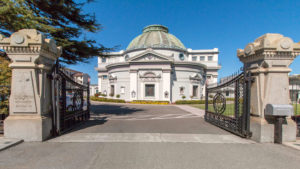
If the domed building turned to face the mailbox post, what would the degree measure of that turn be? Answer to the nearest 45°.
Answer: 0° — it already faces it

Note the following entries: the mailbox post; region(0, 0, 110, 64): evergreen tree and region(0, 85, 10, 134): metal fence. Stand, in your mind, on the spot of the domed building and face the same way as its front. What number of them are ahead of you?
3

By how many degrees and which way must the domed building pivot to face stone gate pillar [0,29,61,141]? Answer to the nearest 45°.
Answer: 0° — it already faces it

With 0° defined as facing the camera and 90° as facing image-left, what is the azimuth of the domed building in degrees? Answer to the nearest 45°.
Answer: approximately 0°

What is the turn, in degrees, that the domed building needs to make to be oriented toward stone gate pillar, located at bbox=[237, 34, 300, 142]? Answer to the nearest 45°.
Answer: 0° — it already faces it

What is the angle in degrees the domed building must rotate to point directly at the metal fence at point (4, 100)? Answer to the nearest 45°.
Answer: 0° — it already faces it
